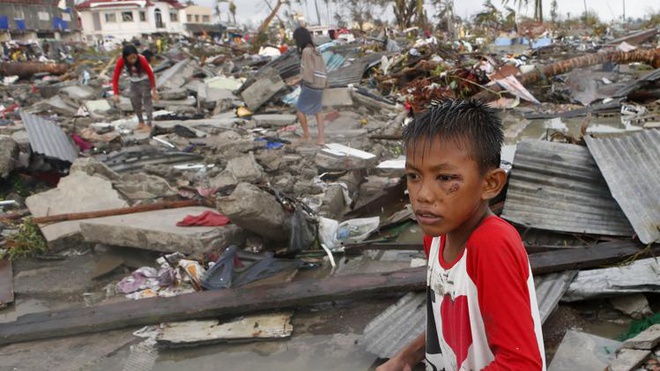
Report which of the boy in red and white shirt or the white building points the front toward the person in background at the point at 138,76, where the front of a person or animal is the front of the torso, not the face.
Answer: the white building

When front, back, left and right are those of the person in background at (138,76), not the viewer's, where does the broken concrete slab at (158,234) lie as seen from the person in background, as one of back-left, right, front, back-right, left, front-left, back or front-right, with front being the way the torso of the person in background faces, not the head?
front

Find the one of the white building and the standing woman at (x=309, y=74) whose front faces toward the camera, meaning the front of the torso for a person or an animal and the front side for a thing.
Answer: the white building

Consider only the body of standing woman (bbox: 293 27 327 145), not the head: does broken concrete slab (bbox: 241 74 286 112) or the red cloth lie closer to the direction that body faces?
the broken concrete slab

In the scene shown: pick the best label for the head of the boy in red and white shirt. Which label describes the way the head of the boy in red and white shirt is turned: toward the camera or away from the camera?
toward the camera

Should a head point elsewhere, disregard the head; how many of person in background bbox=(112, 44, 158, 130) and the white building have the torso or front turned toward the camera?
2

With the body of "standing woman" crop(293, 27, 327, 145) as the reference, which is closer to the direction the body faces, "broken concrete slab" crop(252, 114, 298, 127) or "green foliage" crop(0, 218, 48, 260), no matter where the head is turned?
the broken concrete slab

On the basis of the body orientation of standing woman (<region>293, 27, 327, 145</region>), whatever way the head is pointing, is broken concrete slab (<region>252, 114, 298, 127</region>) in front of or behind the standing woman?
in front

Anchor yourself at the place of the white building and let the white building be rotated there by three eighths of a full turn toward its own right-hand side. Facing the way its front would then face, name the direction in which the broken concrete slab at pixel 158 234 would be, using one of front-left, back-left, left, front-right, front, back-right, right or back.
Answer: back-left

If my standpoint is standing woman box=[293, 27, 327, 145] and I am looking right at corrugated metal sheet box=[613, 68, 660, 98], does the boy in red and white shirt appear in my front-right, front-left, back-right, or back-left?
back-right

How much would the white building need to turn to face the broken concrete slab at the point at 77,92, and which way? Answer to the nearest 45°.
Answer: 0° — it already faces it

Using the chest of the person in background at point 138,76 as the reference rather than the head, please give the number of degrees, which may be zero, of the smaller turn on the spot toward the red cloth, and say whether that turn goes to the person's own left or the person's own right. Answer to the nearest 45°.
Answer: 0° — they already face it

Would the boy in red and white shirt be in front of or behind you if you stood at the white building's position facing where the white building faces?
in front

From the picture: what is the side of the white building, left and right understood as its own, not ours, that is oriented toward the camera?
front

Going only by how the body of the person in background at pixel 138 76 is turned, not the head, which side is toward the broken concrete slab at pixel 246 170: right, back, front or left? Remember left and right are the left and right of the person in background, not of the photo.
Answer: front

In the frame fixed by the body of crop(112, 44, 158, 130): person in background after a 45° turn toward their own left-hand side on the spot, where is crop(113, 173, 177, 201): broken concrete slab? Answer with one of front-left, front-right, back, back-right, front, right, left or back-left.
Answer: front-right

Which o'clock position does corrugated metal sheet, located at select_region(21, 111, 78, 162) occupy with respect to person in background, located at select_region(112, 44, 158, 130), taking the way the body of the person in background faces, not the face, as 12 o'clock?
The corrugated metal sheet is roughly at 1 o'clock from the person in background.
